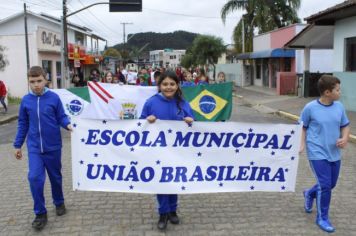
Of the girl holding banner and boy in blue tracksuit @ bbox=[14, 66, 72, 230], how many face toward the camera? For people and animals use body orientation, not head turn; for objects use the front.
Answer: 2

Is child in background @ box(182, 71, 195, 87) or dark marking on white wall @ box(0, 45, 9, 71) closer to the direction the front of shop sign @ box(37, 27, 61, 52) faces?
the child in background

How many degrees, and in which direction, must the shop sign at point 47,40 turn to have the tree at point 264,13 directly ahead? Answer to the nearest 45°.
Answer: approximately 45° to its left

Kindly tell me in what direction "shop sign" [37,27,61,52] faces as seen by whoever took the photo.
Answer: facing the viewer and to the right of the viewer

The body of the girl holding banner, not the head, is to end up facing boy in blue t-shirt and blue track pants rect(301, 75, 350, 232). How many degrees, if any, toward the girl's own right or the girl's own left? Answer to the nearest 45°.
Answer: approximately 90° to the girl's own left

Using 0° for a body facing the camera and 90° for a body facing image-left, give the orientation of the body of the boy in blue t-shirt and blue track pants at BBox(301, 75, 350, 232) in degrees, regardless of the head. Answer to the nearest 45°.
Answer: approximately 315°

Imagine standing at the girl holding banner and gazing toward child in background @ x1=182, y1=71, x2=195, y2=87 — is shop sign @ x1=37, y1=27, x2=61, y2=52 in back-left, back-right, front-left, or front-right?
front-left

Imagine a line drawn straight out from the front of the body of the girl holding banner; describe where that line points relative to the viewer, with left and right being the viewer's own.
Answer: facing the viewer

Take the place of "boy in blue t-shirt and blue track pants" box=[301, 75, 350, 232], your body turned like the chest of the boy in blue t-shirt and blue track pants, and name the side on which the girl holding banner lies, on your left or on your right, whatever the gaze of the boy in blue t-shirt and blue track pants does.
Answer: on your right

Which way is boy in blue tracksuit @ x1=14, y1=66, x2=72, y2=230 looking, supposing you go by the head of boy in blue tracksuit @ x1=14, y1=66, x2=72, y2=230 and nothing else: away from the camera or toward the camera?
toward the camera

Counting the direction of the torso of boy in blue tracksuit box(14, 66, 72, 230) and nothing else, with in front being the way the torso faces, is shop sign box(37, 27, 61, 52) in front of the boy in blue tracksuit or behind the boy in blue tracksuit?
behind

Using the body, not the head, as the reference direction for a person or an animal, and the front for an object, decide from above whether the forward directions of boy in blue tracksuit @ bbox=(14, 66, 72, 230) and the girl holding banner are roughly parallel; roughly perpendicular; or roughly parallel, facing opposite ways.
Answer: roughly parallel

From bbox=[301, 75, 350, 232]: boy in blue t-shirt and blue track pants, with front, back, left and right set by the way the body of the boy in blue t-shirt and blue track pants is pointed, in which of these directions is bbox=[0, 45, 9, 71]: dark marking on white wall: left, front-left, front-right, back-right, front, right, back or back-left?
back

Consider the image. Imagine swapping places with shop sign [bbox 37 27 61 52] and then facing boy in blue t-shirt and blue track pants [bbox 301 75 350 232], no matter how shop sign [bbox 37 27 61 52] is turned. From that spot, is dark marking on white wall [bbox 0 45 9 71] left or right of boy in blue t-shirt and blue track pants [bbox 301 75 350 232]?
right
